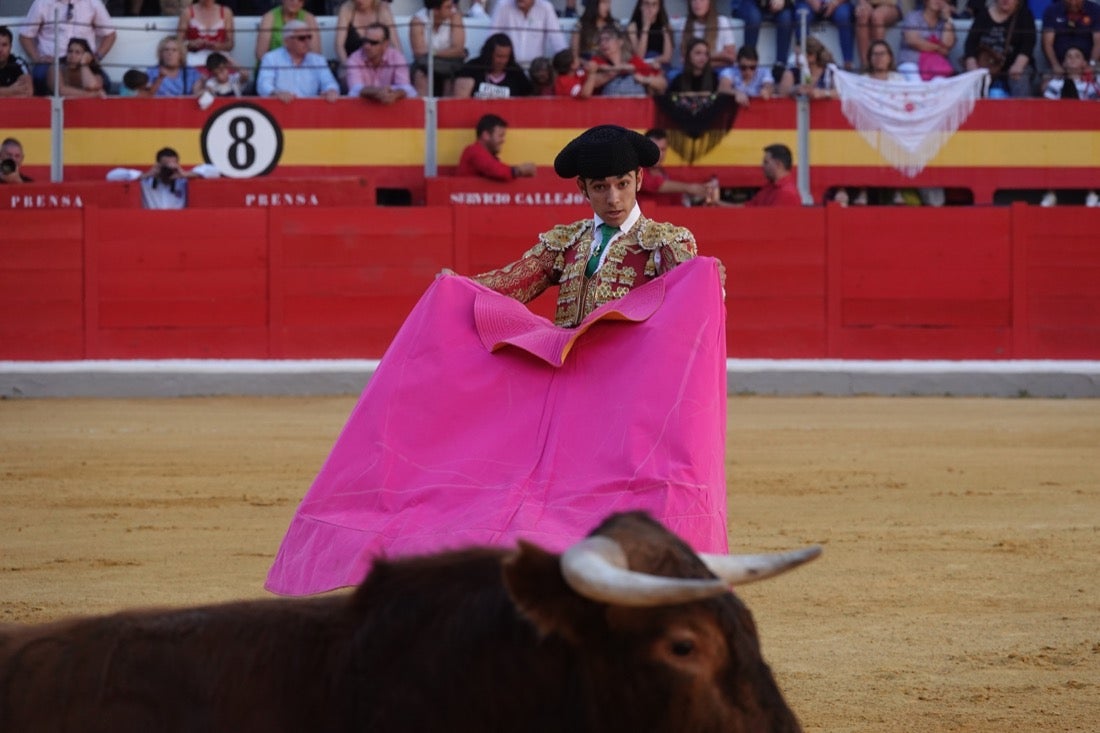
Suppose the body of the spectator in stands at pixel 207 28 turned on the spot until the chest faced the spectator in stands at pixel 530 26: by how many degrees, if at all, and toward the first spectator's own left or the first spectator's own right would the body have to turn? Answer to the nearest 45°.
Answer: approximately 90° to the first spectator's own left

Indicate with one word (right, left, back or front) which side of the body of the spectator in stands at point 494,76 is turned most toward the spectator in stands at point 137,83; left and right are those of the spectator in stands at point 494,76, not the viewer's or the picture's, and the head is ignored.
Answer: right

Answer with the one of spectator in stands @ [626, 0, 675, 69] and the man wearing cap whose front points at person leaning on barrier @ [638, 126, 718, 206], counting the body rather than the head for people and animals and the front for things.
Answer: the spectator in stands

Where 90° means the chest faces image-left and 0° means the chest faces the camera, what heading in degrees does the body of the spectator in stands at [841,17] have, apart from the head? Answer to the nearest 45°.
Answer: approximately 0°

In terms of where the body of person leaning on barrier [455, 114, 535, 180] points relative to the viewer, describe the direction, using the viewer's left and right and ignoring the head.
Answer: facing to the right of the viewer
